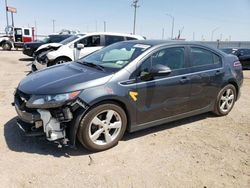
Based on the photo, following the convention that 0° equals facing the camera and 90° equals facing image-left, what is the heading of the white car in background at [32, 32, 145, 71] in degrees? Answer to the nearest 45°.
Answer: approximately 45°

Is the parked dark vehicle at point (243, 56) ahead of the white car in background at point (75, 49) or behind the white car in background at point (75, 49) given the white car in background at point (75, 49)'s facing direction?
behind
